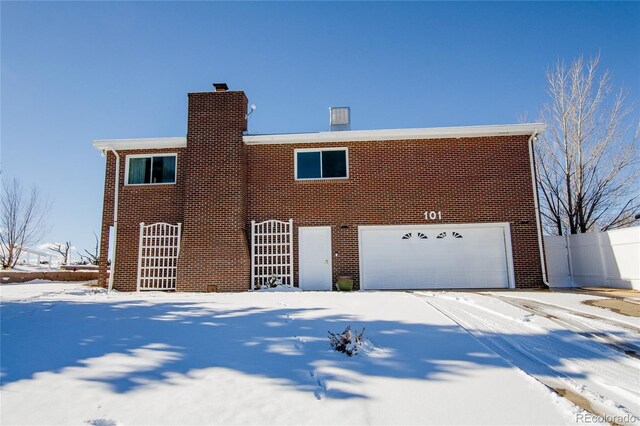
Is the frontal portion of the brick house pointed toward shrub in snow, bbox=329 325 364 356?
yes

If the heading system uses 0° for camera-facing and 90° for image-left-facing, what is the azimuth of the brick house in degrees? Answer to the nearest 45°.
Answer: approximately 0°

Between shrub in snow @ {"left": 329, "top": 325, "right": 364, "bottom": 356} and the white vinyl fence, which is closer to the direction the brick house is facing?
the shrub in snow

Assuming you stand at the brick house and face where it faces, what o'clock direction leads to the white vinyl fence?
The white vinyl fence is roughly at 9 o'clock from the brick house.
